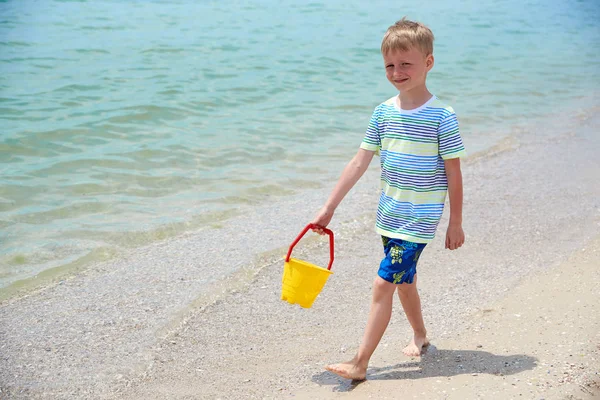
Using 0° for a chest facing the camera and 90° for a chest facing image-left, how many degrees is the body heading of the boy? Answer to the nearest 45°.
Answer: approximately 45°
